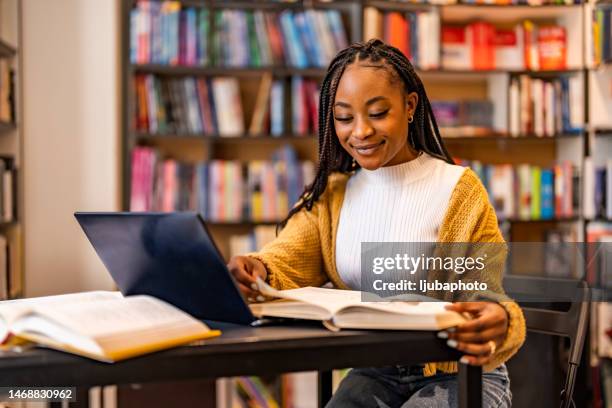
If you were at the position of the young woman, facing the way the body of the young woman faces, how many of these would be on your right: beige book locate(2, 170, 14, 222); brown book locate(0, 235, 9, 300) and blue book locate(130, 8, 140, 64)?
3

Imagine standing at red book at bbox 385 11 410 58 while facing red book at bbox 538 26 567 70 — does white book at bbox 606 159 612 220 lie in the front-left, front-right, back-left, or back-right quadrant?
front-right

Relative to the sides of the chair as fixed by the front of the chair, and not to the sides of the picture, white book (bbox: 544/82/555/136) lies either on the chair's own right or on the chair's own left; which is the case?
on the chair's own right

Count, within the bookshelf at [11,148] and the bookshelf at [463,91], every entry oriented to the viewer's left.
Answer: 0

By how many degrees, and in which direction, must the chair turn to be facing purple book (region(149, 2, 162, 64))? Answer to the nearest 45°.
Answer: approximately 90° to its right

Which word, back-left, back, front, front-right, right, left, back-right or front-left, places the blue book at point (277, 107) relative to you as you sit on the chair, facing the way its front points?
right

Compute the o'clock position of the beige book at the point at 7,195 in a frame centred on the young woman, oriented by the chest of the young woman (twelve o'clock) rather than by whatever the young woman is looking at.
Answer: The beige book is roughly at 3 o'clock from the young woman.

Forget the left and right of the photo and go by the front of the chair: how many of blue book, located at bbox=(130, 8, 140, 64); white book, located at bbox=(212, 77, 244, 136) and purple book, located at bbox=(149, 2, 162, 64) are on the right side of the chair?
3

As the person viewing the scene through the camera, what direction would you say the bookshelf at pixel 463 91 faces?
facing the viewer

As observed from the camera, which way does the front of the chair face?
facing the viewer and to the left of the viewer

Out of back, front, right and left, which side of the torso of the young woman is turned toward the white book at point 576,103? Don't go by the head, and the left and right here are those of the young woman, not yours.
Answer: back

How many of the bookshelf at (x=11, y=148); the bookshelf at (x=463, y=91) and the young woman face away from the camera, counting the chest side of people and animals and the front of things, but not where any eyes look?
0

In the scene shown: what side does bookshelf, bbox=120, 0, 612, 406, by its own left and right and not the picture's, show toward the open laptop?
front

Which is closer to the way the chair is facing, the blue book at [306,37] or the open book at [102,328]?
the open book

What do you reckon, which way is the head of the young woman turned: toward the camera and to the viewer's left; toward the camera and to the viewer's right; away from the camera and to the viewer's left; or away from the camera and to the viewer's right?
toward the camera and to the viewer's left

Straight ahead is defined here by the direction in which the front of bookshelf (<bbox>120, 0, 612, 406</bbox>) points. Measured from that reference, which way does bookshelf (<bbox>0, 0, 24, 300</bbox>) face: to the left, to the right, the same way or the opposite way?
to the left

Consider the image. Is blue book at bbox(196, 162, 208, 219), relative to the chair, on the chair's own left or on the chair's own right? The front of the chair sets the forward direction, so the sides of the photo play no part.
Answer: on the chair's own right

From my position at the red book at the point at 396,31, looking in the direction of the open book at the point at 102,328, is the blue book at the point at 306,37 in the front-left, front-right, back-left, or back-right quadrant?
front-right

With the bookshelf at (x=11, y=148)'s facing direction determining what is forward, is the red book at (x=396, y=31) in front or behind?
in front
